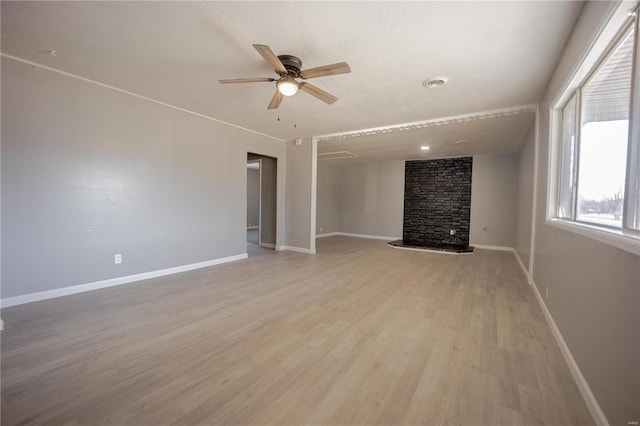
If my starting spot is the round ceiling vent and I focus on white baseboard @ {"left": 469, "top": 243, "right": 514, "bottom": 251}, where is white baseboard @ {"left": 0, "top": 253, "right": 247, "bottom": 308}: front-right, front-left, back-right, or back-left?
back-left

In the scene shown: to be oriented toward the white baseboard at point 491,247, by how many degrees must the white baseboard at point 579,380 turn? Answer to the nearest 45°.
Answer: approximately 90° to its right

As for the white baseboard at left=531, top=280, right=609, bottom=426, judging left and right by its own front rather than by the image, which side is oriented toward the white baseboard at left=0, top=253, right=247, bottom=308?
front

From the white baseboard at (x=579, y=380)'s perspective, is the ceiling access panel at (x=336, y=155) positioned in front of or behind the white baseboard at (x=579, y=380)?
in front

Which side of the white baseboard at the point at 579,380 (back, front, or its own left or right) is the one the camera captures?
left
